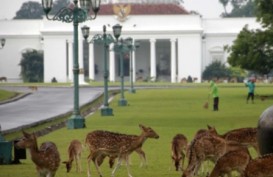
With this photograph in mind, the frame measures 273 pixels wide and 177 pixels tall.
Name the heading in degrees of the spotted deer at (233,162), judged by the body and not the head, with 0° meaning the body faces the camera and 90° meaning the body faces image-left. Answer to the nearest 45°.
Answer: approximately 90°

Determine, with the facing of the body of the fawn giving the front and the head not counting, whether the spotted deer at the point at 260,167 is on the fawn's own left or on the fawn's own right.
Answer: on the fawn's own left

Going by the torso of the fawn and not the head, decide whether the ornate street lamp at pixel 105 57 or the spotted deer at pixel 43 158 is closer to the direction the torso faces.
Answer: the spotted deer

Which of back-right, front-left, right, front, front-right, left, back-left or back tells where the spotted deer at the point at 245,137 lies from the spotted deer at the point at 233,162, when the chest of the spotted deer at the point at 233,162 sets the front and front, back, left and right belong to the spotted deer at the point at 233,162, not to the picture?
right

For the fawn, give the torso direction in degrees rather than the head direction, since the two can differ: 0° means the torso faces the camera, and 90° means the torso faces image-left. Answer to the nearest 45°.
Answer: approximately 45°

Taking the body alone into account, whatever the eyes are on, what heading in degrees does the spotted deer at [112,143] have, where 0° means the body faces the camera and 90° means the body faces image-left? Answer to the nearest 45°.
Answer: approximately 270°

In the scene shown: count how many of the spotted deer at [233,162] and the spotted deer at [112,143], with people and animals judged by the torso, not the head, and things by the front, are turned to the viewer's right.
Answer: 1

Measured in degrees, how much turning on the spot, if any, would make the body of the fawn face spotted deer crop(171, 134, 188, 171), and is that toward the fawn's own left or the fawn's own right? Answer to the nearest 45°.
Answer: approximately 135° to the fawn's own left
